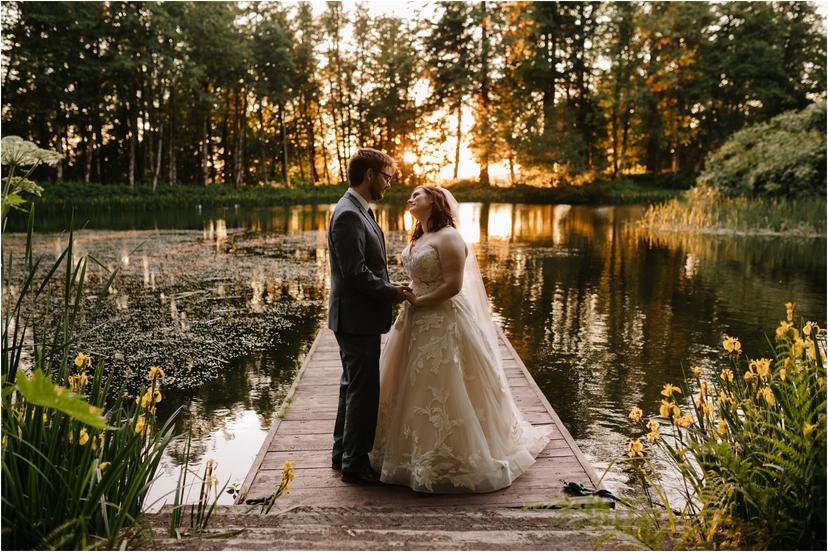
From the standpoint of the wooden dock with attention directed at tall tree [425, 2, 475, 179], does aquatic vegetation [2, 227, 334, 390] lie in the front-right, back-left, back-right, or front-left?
front-left

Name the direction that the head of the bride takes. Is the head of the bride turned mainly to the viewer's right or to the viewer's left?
to the viewer's left

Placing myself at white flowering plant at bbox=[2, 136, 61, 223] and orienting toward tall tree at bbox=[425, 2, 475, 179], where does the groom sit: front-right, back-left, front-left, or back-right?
front-right

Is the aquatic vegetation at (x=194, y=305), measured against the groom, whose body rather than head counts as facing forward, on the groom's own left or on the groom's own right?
on the groom's own left

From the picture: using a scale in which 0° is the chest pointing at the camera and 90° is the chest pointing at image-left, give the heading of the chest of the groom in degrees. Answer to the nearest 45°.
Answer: approximately 270°

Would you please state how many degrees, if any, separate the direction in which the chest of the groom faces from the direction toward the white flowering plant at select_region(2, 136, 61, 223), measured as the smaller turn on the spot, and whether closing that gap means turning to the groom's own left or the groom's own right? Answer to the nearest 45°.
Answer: approximately 135° to the groom's own right

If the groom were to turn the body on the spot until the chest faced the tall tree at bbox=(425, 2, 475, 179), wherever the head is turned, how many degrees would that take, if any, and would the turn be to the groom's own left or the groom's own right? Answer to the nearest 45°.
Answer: approximately 90° to the groom's own left

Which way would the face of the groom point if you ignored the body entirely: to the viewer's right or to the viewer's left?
to the viewer's right

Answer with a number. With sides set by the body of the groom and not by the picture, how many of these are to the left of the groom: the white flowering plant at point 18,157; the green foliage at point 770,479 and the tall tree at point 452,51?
1
